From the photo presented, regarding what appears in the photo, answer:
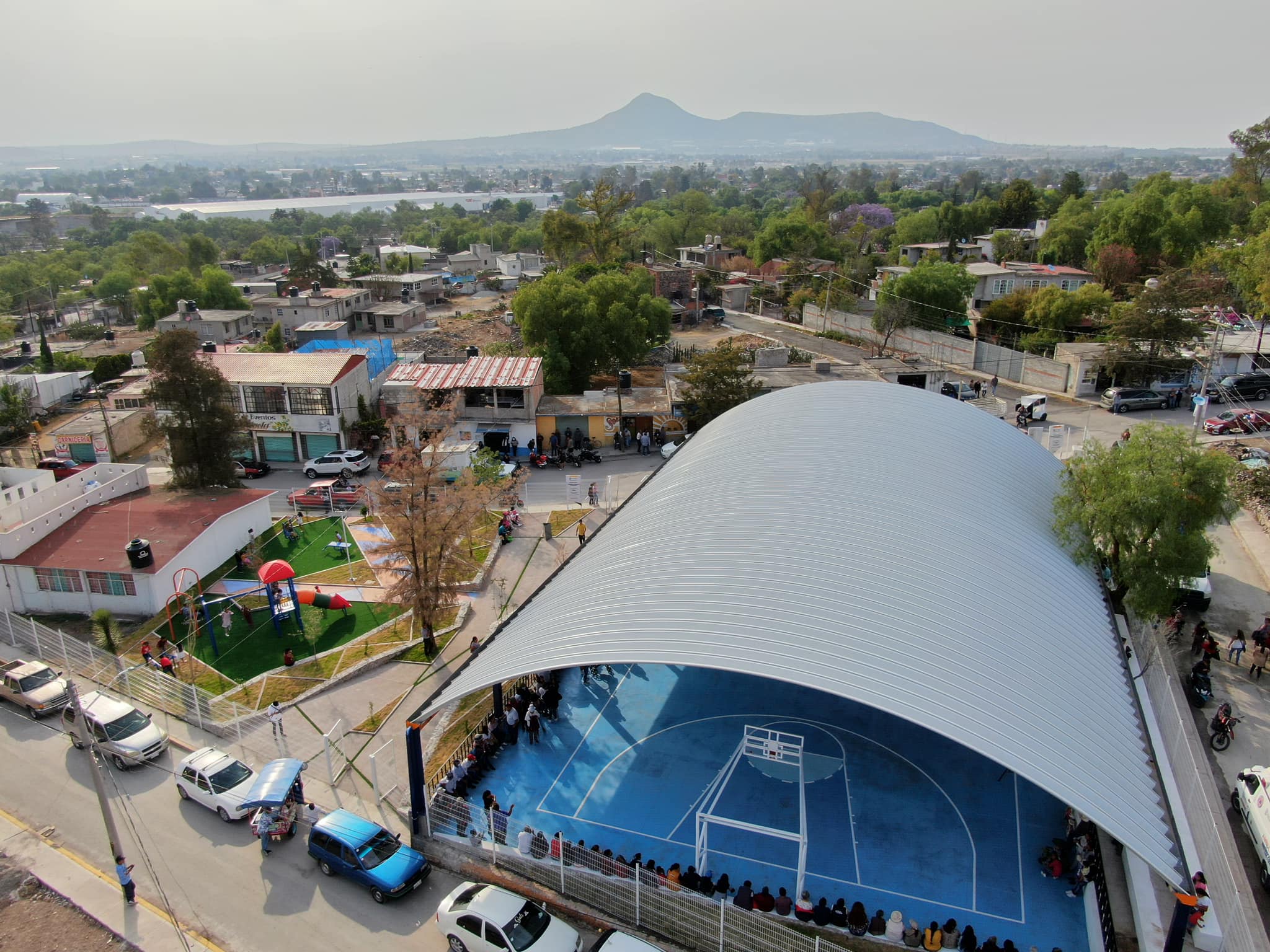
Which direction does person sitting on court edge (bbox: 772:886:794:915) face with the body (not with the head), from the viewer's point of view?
away from the camera

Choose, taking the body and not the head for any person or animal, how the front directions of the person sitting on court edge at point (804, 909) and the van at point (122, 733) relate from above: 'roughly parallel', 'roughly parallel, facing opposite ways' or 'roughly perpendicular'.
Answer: roughly perpendicular

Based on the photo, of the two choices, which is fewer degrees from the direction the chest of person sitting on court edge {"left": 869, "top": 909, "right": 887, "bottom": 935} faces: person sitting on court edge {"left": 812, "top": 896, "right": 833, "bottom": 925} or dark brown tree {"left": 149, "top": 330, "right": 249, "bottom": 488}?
the dark brown tree

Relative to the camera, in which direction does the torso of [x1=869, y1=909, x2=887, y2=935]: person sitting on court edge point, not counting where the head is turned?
away from the camera

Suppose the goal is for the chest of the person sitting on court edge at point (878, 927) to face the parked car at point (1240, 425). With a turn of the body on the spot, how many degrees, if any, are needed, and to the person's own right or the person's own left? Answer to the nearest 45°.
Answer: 0° — they already face it

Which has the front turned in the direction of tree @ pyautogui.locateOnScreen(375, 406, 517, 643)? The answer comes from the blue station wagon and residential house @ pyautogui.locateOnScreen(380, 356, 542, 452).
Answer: the residential house

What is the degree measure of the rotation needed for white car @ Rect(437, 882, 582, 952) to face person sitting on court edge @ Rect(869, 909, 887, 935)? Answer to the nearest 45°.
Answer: approximately 45° to its left

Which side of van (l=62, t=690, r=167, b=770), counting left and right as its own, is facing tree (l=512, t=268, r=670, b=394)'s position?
left

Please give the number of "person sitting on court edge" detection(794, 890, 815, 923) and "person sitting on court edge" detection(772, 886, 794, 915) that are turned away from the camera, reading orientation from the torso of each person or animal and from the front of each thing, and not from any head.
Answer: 2

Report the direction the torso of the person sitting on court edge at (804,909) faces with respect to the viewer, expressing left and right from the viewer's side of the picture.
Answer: facing away from the viewer

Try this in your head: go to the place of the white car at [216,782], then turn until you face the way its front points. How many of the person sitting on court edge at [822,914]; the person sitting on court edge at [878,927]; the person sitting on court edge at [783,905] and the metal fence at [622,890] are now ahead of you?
4
